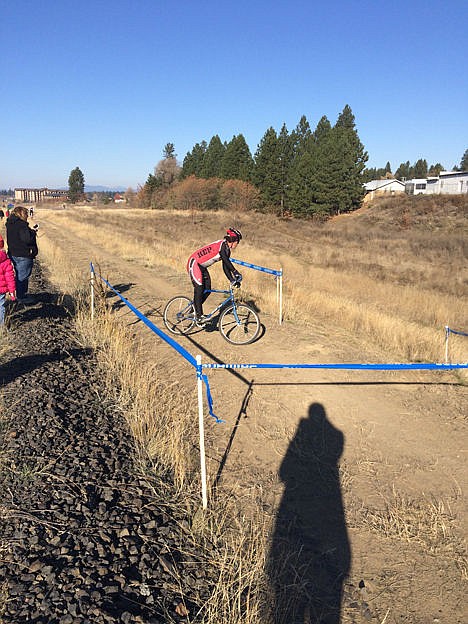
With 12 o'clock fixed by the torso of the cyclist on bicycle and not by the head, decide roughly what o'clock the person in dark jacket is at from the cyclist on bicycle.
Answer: The person in dark jacket is roughly at 7 o'clock from the cyclist on bicycle.

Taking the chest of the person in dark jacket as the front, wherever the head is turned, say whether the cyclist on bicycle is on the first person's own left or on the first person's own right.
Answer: on the first person's own right

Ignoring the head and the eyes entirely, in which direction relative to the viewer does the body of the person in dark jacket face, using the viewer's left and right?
facing to the right of the viewer

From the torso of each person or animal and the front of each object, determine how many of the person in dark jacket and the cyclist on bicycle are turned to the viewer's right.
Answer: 2

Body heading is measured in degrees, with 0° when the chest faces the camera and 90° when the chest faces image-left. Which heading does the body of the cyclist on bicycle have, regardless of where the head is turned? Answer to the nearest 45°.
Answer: approximately 270°
